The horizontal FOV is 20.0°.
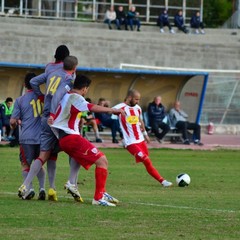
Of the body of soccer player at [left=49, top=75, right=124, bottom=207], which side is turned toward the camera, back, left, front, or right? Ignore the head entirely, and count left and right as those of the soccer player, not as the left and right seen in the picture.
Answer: right

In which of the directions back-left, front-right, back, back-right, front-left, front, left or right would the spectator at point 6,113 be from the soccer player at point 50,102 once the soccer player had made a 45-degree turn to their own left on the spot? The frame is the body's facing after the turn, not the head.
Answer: front

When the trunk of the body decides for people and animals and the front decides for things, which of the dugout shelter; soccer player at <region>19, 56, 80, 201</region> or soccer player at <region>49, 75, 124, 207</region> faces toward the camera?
the dugout shelter

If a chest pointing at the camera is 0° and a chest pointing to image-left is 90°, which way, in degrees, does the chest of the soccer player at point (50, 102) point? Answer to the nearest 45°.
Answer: approximately 225°

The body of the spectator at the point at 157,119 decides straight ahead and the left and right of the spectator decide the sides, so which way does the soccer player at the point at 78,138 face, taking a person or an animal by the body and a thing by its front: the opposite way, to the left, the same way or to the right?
to the left

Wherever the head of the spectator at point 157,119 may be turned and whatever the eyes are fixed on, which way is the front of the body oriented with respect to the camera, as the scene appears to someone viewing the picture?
toward the camera

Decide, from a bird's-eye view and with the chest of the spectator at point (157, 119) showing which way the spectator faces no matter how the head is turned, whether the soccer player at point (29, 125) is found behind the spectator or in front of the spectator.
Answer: in front

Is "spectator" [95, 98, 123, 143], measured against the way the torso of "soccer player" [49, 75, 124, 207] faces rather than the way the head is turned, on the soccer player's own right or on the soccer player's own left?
on the soccer player's own left

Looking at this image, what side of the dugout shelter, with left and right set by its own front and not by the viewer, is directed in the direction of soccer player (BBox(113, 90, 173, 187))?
front

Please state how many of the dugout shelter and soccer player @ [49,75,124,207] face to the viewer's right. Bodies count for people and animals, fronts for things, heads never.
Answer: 1

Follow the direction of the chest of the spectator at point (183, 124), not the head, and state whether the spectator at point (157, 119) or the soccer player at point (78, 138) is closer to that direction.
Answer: the soccer player

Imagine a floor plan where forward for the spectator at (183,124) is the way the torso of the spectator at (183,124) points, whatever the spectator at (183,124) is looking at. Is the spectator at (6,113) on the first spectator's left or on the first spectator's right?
on the first spectator's right

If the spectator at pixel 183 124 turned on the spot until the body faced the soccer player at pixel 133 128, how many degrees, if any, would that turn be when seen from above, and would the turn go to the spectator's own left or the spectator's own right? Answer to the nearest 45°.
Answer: approximately 45° to the spectator's own right
